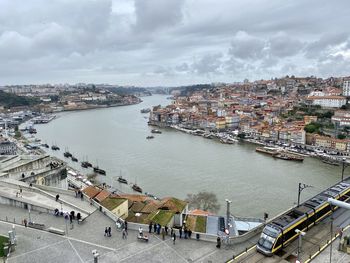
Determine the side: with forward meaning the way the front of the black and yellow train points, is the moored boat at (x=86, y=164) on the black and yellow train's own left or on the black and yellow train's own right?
on the black and yellow train's own right

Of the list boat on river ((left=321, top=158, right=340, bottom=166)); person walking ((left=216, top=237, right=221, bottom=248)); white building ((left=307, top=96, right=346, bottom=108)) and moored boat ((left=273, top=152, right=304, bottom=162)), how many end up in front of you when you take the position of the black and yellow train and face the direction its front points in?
1

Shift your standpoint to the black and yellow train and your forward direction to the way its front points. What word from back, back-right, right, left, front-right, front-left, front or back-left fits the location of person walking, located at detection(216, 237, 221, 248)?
front

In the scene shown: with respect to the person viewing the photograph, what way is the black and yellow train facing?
facing the viewer and to the left of the viewer

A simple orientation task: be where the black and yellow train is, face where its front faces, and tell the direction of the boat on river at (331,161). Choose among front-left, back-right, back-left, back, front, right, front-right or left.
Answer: back-right

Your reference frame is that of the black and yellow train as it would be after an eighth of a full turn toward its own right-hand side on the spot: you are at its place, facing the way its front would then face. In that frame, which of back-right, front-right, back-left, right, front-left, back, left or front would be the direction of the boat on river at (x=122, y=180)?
front-right

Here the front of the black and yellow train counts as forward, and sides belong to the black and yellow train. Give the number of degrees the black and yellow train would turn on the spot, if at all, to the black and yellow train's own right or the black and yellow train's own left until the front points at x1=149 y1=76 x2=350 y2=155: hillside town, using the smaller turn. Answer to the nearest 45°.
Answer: approximately 135° to the black and yellow train's own right

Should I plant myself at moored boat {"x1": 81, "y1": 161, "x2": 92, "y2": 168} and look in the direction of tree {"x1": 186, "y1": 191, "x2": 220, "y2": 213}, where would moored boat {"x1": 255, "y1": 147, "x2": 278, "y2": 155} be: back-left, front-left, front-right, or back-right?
front-left
